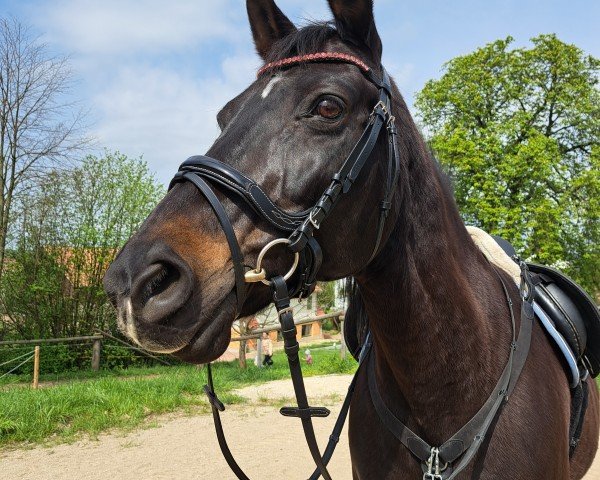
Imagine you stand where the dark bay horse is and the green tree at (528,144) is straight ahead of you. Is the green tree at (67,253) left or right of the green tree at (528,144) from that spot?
left

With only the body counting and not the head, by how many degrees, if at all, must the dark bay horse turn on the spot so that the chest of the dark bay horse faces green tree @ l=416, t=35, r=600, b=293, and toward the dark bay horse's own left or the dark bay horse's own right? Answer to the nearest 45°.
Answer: approximately 135° to the dark bay horse's own right

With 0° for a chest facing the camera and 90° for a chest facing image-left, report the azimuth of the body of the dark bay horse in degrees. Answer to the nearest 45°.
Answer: approximately 45°

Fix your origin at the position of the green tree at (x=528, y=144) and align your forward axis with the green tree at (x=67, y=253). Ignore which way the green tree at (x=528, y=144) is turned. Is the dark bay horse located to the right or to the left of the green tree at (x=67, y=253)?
left

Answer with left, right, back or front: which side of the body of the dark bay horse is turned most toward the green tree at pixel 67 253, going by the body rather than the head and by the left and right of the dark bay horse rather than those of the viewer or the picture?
right
